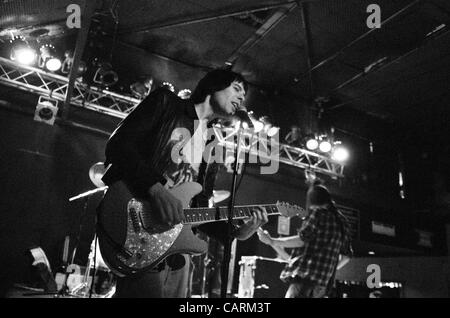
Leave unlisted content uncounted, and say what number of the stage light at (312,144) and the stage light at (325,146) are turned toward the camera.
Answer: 2

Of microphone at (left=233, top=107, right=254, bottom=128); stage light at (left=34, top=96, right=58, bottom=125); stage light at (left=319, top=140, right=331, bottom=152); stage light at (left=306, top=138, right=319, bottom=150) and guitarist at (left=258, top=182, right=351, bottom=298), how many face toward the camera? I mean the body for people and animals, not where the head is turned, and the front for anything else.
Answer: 3

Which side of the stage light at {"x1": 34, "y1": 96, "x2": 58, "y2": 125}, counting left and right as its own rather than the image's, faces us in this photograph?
front

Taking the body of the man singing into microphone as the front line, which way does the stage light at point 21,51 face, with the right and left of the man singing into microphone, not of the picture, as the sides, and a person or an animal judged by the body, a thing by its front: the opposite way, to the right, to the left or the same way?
the same way

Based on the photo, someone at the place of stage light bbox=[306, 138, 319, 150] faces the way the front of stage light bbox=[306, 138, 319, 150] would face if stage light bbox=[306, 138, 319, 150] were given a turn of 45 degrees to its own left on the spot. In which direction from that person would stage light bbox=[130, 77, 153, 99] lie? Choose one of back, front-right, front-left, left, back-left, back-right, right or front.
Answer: right

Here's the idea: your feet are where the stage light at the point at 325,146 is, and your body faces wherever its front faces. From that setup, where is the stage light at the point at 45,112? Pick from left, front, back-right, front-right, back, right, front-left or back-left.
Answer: front-right

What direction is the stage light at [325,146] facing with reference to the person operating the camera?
facing the viewer

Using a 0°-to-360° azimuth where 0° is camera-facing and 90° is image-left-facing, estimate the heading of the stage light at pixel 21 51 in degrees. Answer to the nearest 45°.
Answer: approximately 315°

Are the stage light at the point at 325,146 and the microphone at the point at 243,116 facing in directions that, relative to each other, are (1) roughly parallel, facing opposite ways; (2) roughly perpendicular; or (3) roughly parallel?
roughly perpendicular

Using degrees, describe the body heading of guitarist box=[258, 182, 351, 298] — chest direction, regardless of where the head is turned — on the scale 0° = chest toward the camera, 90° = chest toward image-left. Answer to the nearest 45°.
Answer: approximately 135°

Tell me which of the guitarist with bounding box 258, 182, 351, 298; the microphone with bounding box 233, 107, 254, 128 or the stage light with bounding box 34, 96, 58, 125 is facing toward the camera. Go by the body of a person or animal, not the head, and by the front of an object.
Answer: the stage light

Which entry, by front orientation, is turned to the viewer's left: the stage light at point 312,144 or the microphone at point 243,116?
the microphone

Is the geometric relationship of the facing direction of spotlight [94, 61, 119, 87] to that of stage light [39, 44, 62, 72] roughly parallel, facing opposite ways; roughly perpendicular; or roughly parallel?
roughly parallel
